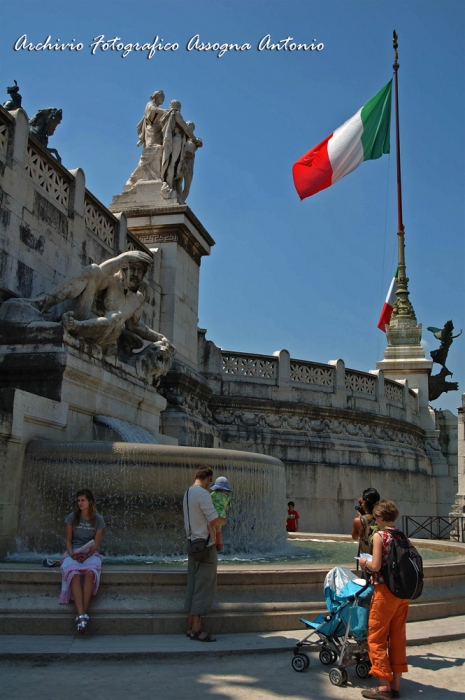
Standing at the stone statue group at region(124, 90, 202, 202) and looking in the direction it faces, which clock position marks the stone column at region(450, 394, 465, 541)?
The stone column is roughly at 10 o'clock from the stone statue group.

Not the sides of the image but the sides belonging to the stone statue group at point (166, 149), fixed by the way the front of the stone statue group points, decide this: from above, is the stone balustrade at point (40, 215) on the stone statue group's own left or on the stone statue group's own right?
on the stone statue group's own right

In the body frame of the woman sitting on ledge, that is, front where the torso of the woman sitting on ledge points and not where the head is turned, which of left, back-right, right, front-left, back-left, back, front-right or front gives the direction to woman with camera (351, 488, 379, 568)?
left

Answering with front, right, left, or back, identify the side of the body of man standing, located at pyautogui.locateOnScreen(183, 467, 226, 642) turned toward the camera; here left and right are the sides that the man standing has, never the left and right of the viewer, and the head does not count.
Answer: right

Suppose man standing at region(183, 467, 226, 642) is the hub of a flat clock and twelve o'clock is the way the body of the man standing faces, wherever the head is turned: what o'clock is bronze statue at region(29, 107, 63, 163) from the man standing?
The bronze statue is roughly at 8 o'clock from the man standing.

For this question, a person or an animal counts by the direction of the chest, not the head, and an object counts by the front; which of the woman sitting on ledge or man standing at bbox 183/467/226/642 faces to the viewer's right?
the man standing

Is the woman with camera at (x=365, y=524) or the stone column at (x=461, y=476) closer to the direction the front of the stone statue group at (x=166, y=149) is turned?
the woman with camera

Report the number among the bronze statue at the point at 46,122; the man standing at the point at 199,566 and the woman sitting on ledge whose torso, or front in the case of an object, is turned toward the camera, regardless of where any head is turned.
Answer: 1
